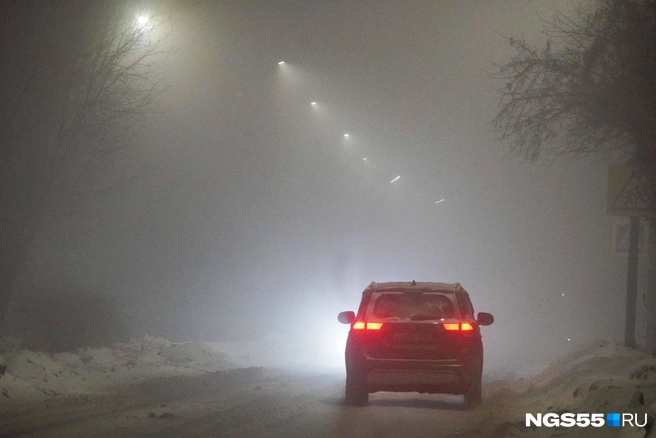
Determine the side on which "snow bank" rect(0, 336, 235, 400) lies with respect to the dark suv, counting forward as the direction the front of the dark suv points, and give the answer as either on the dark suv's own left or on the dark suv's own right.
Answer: on the dark suv's own left

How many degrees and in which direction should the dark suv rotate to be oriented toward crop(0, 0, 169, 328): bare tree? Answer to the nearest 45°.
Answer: approximately 45° to its left

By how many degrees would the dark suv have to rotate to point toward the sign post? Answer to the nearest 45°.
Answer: approximately 45° to its right

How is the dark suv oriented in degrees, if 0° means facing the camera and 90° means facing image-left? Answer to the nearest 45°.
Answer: approximately 180°

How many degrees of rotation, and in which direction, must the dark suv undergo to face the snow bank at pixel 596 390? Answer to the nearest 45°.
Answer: approximately 90° to its right

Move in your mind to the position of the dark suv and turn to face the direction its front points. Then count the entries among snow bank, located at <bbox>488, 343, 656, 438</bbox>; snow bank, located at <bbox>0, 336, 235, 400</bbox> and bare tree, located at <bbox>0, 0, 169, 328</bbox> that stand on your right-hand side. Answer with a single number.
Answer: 1
